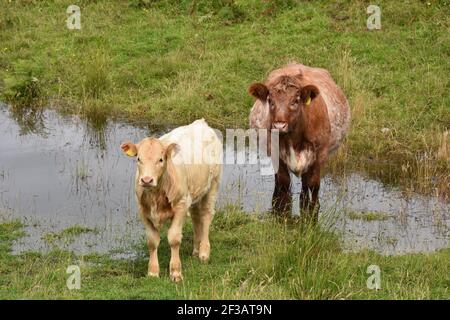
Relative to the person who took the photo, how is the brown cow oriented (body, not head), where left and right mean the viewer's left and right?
facing the viewer

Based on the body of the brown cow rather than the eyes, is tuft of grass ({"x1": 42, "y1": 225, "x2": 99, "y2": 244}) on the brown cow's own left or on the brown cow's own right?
on the brown cow's own right

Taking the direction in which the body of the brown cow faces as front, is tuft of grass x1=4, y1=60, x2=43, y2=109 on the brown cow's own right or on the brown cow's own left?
on the brown cow's own right
